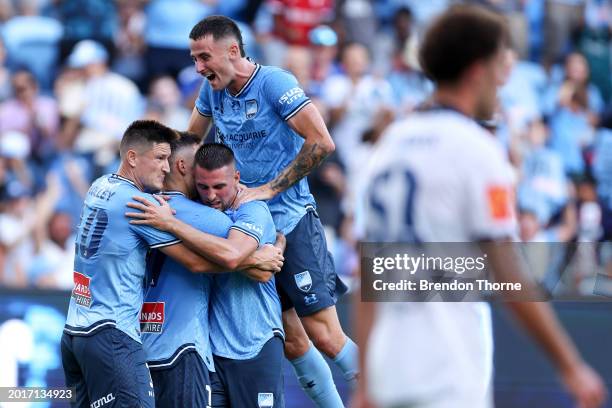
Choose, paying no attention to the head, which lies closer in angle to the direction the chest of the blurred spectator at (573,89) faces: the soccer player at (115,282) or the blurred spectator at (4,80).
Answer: the soccer player

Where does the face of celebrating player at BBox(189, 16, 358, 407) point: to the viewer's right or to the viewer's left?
to the viewer's left

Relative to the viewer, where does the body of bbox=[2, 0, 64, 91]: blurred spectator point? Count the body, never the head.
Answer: toward the camera

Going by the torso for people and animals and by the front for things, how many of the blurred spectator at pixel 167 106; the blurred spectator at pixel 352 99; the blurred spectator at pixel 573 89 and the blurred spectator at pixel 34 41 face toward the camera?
4

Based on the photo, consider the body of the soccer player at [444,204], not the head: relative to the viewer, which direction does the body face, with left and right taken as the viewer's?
facing away from the viewer and to the right of the viewer

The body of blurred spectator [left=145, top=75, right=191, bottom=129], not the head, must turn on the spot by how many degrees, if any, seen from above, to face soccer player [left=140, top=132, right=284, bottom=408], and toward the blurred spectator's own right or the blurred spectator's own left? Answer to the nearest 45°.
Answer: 0° — they already face them

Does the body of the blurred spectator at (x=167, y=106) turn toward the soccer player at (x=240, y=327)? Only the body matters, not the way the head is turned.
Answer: yes

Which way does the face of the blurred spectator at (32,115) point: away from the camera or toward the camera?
toward the camera

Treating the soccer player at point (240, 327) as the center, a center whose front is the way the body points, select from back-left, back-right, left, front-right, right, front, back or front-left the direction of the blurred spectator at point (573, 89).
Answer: back

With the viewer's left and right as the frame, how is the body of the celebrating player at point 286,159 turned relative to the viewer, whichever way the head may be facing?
facing the viewer and to the left of the viewer

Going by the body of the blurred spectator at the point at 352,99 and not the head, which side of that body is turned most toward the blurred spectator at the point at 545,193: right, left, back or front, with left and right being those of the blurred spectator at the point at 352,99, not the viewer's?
left

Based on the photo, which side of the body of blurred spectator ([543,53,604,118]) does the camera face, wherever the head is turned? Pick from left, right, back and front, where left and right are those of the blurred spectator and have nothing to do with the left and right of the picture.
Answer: front

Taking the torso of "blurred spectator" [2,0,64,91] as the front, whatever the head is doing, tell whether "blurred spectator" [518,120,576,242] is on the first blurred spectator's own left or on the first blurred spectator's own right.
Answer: on the first blurred spectator's own left
